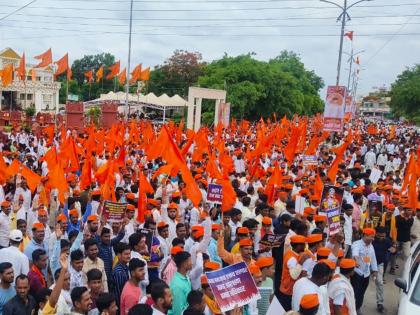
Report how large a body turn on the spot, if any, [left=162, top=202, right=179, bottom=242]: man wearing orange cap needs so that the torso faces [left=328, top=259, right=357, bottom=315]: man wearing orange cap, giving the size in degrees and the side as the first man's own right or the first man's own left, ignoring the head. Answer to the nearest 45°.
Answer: approximately 45° to the first man's own left

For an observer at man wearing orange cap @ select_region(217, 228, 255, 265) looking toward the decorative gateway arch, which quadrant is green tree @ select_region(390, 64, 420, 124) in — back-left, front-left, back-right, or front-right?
front-right

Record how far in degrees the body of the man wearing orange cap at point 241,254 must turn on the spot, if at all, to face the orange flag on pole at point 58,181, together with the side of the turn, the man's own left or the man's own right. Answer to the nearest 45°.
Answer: approximately 180°

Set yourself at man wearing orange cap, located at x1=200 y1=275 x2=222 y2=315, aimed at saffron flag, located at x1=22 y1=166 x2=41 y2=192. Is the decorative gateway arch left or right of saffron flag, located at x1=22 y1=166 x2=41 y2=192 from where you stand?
right

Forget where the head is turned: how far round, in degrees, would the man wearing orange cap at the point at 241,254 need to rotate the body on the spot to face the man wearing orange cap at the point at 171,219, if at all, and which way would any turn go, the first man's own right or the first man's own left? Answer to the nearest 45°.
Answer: approximately 180°

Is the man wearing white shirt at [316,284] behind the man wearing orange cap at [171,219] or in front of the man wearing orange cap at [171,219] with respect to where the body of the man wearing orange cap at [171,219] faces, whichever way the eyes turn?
in front

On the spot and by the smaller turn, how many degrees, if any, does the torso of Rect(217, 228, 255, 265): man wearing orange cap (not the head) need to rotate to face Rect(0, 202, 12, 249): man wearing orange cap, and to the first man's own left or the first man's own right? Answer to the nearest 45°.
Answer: approximately 135° to the first man's own right

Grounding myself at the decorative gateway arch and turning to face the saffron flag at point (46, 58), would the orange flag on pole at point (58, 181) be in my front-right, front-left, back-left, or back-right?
front-left

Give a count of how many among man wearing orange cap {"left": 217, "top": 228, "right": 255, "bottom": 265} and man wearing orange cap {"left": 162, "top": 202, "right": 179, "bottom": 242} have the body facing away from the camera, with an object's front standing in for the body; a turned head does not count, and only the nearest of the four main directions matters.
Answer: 0

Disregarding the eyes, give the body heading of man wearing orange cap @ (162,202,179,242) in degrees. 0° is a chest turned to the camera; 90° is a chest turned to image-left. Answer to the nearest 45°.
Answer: approximately 0°

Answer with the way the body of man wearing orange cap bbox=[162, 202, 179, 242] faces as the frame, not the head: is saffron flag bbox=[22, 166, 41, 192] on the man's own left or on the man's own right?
on the man's own right

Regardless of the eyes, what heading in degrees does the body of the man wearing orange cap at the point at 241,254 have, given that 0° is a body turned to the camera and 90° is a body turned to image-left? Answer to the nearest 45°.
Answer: approximately 315°

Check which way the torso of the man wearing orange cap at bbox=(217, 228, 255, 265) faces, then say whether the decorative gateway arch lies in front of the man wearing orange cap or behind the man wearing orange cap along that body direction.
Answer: behind

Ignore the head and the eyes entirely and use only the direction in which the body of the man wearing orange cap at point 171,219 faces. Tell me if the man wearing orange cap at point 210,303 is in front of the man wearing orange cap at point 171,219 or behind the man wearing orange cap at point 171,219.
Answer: in front

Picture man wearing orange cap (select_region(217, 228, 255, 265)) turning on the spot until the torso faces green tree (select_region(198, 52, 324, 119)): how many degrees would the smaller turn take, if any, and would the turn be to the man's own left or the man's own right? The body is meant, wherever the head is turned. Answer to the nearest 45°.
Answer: approximately 135° to the man's own left
